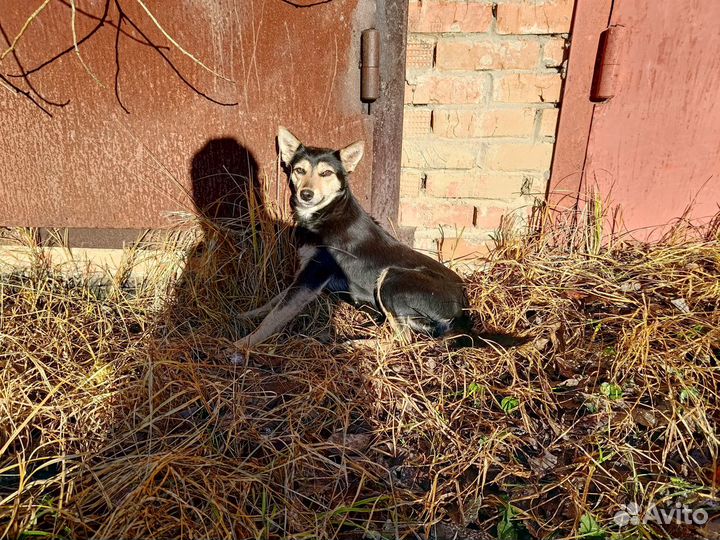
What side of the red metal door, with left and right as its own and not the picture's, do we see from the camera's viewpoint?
front

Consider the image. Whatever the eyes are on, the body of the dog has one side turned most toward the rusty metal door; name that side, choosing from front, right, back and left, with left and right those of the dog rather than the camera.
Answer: right

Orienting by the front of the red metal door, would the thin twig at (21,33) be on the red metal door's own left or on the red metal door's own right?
on the red metal door's own right

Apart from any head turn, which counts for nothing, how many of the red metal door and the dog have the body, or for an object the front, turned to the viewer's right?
0

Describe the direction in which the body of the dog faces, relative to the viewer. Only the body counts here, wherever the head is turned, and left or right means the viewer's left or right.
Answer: facing the viewer and to the left of the viewer

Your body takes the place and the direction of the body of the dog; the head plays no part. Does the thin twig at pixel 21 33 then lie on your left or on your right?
on your right
